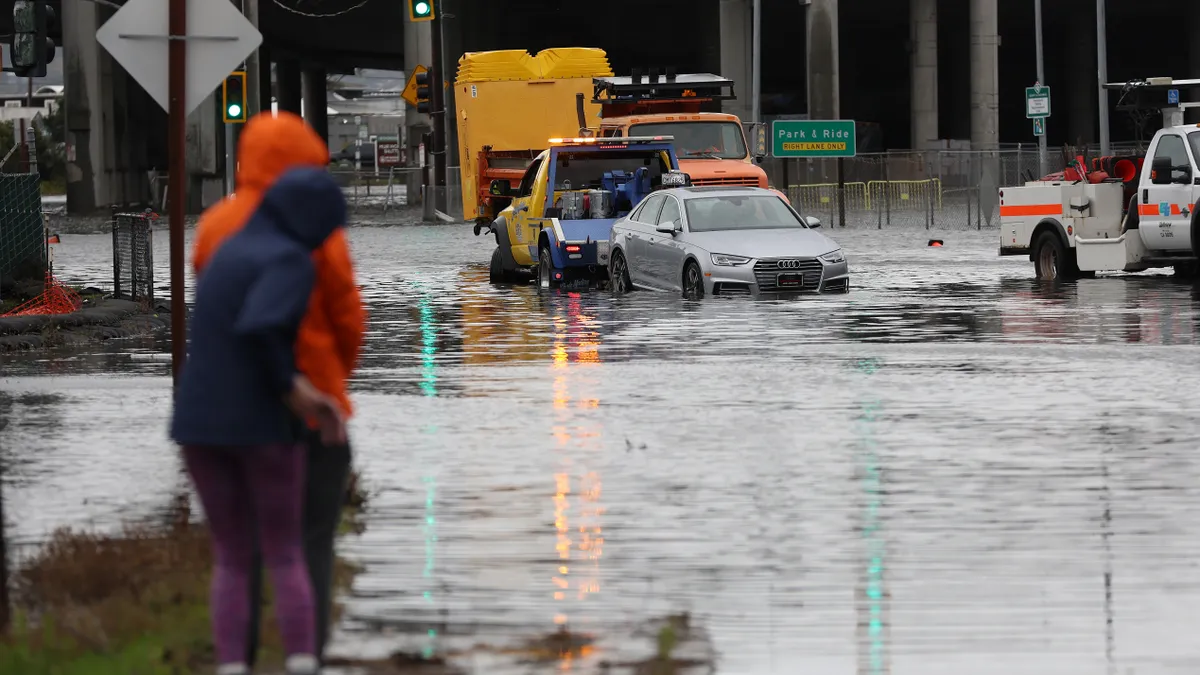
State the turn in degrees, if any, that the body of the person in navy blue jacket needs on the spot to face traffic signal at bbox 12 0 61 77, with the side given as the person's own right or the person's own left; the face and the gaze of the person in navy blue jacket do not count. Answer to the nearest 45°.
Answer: approximately 45° to the person's own left

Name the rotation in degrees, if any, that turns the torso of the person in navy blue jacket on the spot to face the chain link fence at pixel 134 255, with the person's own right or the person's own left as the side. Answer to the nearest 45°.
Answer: approximately 45° to the person's own left

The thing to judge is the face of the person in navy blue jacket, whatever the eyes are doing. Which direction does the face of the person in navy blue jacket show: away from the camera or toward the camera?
away from the camera

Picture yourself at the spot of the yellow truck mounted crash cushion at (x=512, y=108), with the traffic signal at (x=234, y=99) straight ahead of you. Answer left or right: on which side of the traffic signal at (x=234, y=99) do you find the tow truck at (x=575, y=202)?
left

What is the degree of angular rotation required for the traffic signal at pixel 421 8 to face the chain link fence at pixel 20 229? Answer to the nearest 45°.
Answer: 0° — it already faces it

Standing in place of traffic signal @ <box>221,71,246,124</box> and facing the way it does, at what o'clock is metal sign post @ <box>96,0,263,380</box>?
The metal sign post is roughly at 12 o'clock from the traffic signal.

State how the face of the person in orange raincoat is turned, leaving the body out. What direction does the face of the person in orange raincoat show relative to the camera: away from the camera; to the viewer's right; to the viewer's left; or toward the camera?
away from the camera

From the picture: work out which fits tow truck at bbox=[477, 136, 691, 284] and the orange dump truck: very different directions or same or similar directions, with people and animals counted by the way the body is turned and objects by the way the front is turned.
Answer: very different directions
